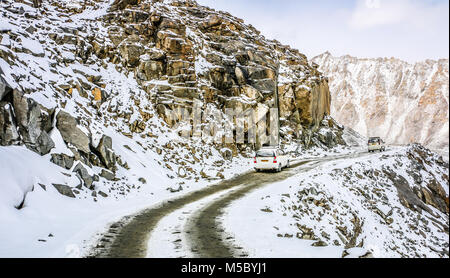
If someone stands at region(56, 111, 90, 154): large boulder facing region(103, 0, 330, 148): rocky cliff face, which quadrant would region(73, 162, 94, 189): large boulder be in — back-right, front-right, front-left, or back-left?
back-right

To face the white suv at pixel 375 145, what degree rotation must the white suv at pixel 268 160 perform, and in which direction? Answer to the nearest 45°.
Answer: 0° — it already faces it
